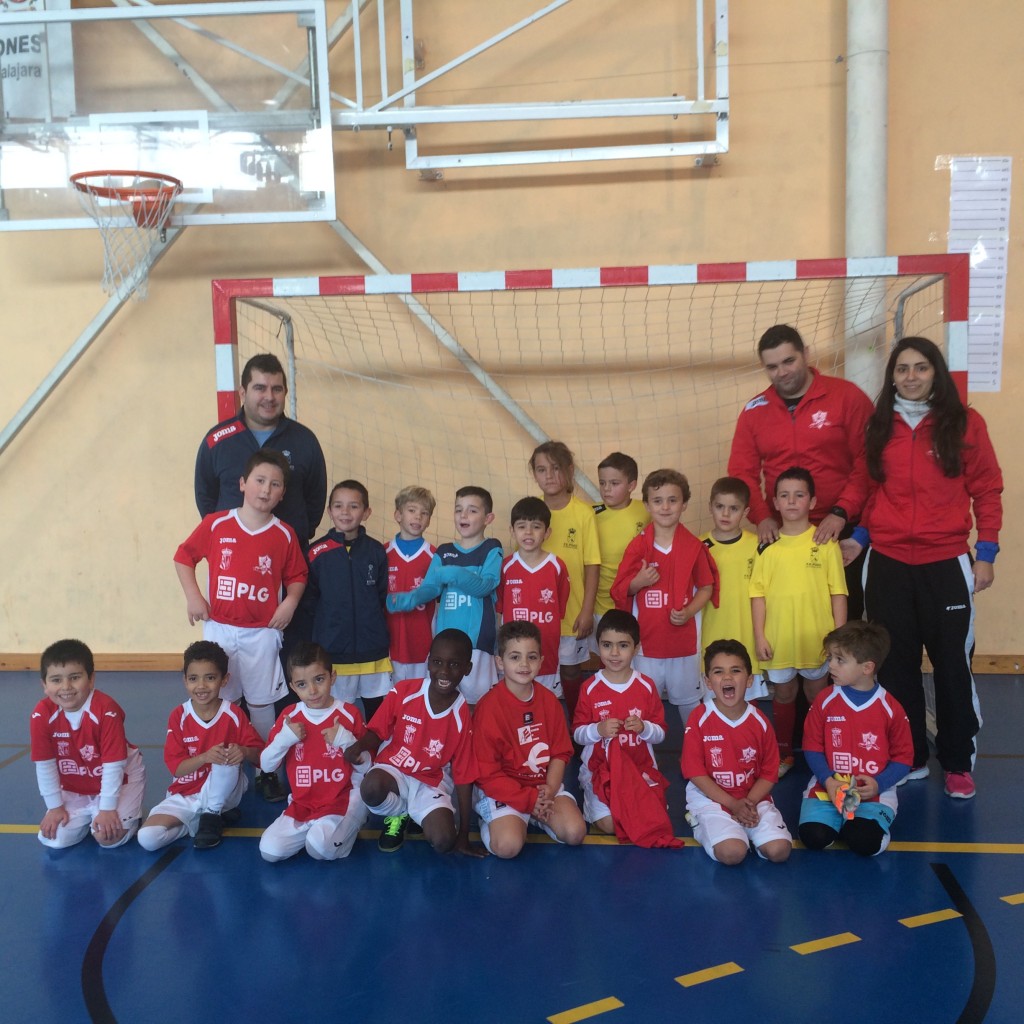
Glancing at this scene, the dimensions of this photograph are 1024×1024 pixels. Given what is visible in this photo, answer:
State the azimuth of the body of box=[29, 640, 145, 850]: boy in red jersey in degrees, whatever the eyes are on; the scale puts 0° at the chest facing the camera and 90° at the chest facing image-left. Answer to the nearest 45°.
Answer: approximately 0°

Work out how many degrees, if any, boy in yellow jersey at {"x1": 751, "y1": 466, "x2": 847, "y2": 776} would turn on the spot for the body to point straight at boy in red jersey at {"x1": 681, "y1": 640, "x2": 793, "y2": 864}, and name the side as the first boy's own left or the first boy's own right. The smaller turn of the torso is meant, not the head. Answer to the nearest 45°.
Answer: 0° — they already face them

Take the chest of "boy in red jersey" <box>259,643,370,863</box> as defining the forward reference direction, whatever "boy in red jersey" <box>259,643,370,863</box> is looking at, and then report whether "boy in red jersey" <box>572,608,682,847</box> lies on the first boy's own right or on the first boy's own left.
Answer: on the first boy's own left

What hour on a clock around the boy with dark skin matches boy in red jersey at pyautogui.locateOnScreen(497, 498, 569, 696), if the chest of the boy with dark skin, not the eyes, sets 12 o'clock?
The boy in red jersey is roughly at 7 o'clock from the boy with dark skin.

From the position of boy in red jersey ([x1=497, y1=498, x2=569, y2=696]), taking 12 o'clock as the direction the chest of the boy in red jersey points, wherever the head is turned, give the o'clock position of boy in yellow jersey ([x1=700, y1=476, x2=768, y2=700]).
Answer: The boy in yellow jersey is roughly at 9 o'clock from the boy in red jersey.

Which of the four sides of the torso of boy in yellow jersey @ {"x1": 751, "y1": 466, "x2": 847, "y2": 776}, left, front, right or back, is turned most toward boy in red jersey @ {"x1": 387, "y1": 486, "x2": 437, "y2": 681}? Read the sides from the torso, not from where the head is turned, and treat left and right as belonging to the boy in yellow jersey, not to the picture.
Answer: right
